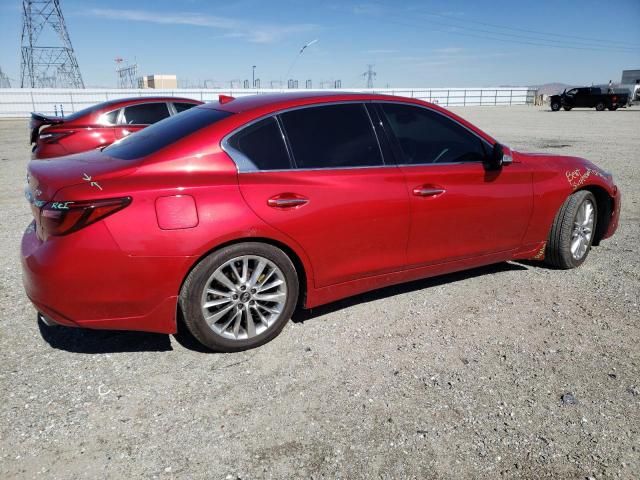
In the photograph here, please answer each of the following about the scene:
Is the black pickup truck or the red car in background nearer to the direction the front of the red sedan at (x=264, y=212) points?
the black pickup truck

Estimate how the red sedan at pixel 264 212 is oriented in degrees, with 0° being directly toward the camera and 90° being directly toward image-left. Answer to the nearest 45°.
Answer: approximately 225°

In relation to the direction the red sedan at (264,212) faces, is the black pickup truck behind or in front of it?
in front

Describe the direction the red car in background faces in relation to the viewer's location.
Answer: facing away from the viewer and to the right of the viewer

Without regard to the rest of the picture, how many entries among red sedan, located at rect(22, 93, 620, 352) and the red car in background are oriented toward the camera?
0

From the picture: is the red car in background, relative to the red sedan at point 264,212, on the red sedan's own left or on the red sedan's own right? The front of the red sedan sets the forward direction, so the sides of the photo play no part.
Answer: on the red sedan's own left

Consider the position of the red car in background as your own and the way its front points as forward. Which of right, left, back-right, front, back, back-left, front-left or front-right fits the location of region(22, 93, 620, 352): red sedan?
back-right

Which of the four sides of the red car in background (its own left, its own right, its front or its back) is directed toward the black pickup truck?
front
